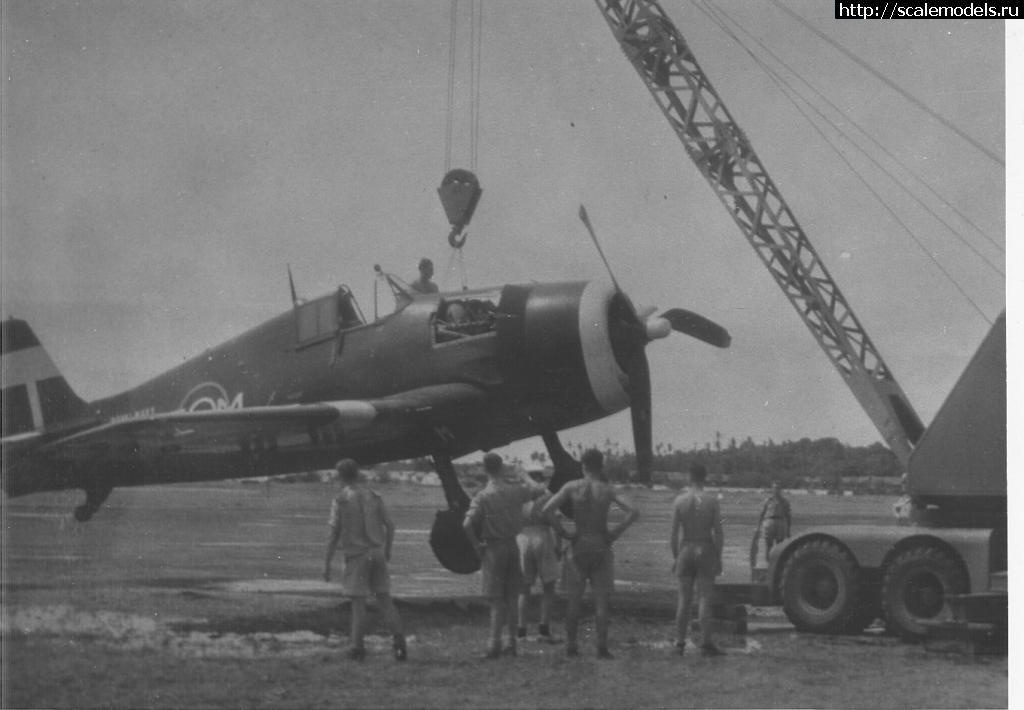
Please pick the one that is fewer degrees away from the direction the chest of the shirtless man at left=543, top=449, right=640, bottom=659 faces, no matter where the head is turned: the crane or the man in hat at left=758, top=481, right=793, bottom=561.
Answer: the man in hat

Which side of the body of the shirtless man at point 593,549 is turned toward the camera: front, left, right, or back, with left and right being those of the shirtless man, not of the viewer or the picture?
back

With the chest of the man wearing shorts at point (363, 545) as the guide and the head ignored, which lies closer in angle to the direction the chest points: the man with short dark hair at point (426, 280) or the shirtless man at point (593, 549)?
the man with short dark hair

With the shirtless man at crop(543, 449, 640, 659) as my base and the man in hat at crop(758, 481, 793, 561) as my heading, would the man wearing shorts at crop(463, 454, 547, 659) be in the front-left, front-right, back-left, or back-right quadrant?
back-left

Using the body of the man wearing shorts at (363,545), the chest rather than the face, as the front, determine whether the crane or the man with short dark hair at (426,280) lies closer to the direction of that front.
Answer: the man with short dark hair

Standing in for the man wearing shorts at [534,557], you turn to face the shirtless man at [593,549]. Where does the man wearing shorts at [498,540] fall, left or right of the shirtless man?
right

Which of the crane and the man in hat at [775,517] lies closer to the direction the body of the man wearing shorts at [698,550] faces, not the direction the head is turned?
the man in hat

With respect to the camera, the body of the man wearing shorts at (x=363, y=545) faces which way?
away from the camera

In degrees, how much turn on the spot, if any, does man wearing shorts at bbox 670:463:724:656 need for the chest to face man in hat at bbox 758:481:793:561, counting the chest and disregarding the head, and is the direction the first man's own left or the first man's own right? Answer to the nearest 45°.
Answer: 0° — they already face them

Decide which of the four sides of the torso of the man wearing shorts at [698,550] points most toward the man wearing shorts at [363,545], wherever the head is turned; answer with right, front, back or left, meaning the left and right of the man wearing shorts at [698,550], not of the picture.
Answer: left
